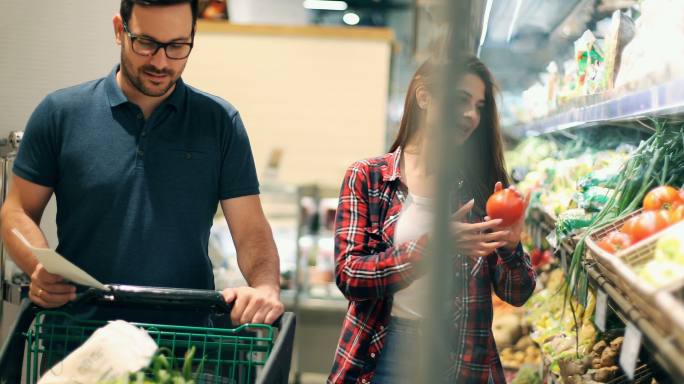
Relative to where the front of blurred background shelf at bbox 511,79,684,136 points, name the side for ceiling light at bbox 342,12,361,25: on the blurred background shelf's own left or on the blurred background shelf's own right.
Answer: on the blurred background shelf's own right

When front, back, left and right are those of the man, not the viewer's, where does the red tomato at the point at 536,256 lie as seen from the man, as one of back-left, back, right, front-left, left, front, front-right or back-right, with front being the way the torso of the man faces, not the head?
back-left

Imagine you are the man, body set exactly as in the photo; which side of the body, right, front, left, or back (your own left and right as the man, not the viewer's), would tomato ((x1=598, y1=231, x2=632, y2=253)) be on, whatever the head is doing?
left

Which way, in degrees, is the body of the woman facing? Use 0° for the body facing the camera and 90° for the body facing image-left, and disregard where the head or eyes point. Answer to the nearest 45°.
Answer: approximately 315°

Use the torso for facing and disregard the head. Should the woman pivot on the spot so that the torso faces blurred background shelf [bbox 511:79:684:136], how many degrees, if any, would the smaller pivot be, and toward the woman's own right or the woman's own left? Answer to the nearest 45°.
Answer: approximately 45° to the woman's own left

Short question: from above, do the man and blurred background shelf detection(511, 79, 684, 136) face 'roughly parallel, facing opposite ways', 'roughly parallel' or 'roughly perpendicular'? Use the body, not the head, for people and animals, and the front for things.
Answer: roughly perpendicular
